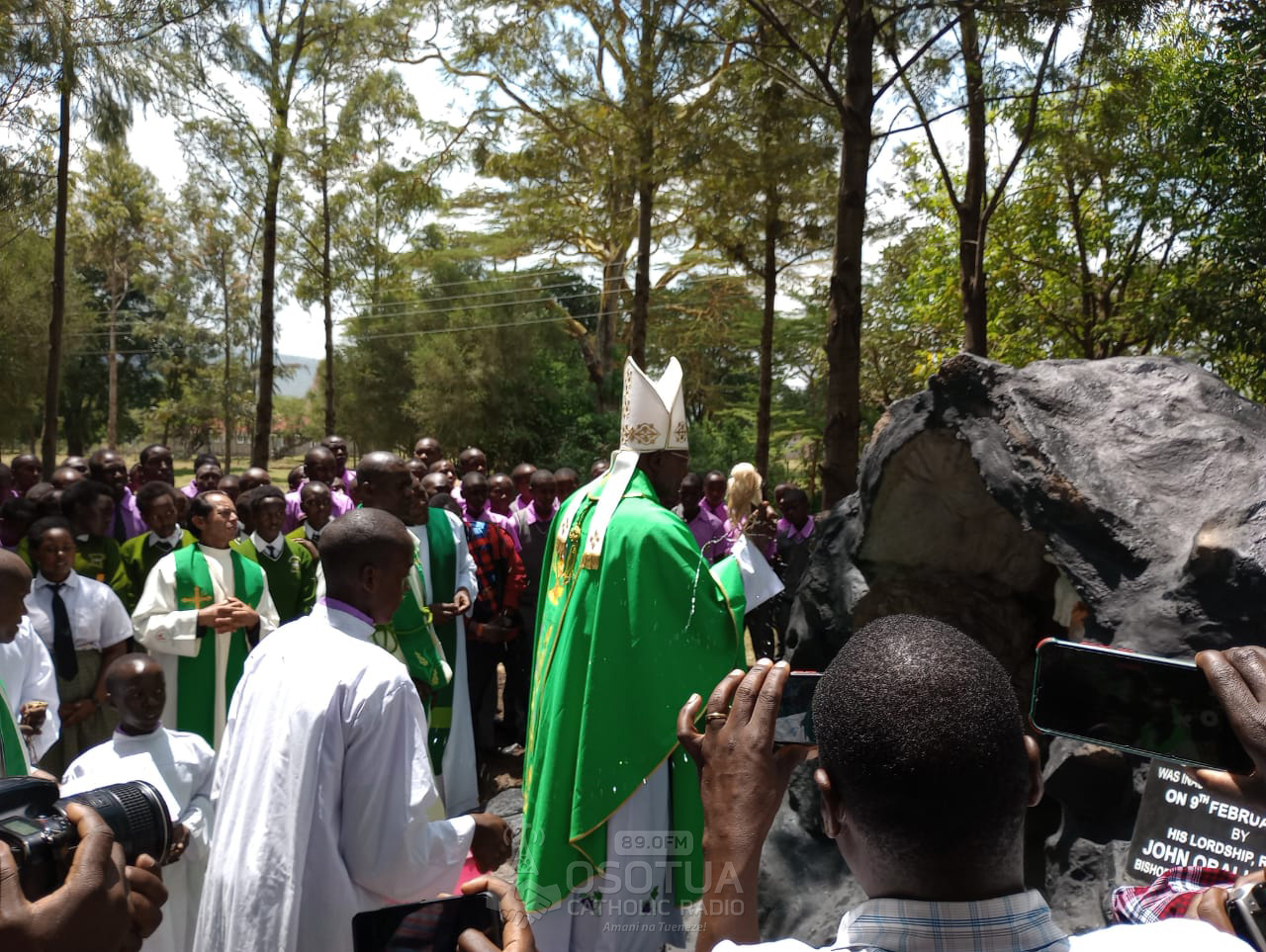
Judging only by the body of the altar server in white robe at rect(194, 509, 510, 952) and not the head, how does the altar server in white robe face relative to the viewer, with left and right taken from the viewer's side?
facing away from the viewer and to the right of the viewer

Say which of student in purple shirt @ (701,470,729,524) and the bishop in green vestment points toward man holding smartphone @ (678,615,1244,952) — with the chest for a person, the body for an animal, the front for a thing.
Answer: the student in purple shirt

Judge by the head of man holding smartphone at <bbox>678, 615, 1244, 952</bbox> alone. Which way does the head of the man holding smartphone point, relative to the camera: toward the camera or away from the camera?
away from the camera

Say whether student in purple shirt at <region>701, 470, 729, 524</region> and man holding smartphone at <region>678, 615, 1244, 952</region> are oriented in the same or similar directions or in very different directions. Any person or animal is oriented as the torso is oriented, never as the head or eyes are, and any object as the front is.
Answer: very different directions

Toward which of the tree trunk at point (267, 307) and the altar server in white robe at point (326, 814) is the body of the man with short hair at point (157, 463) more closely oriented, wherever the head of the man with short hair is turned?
the altar server in white robe

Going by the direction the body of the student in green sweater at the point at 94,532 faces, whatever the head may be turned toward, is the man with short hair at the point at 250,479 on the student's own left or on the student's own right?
on the student's own left

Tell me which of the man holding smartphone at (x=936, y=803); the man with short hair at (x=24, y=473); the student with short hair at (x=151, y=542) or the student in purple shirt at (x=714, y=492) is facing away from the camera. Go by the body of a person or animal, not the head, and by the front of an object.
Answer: the man holding smartphone

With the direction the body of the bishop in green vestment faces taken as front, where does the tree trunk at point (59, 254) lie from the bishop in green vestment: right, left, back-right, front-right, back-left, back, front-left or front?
left

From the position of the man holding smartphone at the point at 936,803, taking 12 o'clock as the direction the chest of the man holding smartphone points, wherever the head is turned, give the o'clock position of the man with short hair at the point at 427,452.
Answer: The man with short hair is roughly at 11 o'clock from the man holding smartphone.

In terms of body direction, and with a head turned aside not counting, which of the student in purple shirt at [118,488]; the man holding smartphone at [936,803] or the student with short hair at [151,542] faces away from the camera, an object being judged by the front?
the man holding smartphone

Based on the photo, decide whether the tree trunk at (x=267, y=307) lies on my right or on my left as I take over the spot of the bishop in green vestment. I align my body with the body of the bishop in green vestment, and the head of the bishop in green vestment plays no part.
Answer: on my left
